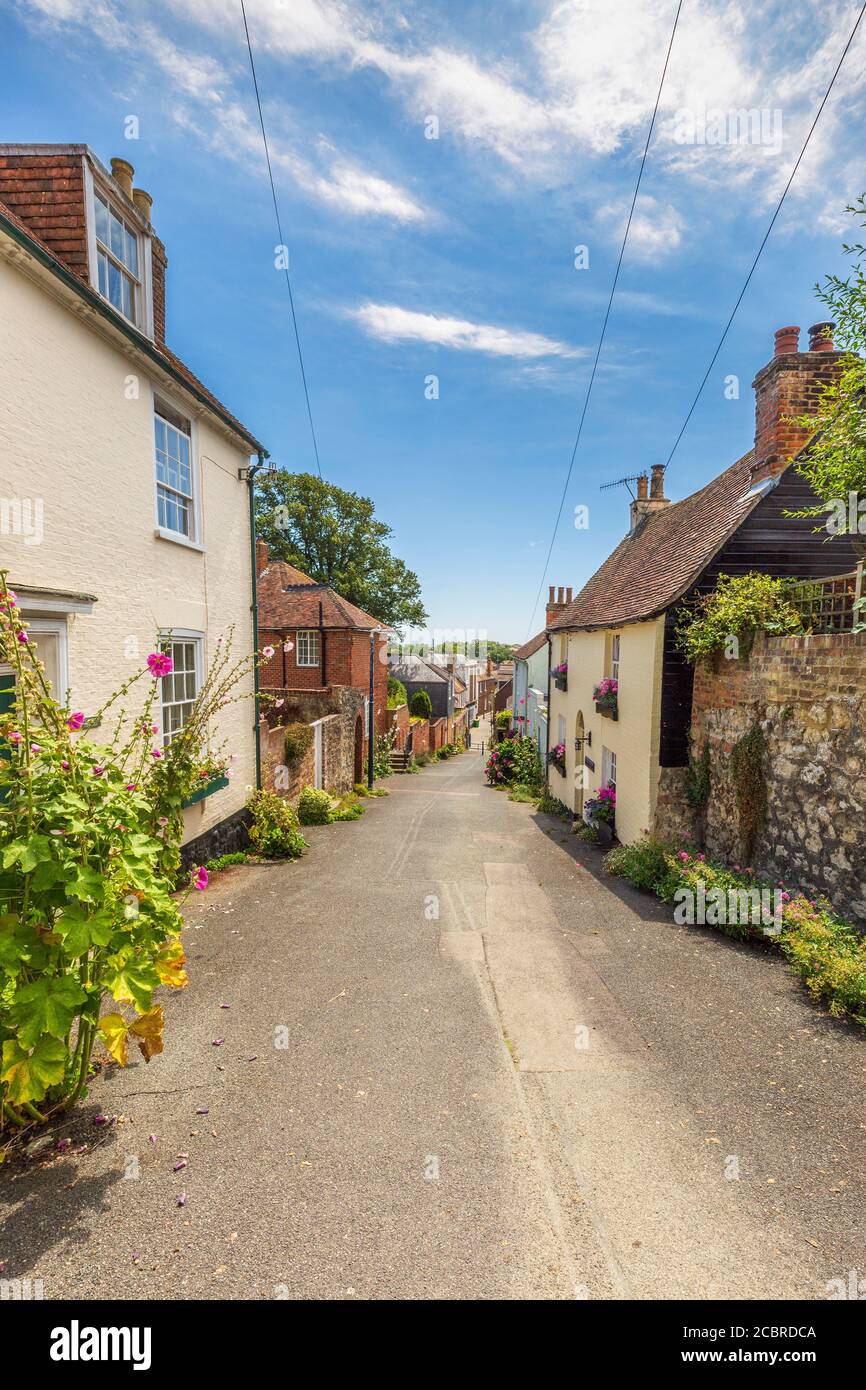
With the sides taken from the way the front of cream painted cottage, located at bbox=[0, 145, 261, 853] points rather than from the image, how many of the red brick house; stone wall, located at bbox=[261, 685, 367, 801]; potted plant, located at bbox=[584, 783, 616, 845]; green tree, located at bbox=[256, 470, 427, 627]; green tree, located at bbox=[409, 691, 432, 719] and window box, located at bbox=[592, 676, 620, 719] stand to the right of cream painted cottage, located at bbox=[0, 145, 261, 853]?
0

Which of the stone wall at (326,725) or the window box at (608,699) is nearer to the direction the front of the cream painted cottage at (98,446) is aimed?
the window box

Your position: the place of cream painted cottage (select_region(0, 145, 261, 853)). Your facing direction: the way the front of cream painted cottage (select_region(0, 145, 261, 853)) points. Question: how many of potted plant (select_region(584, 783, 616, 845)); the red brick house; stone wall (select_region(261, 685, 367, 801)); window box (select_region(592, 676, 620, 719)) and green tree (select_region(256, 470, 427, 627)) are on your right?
0

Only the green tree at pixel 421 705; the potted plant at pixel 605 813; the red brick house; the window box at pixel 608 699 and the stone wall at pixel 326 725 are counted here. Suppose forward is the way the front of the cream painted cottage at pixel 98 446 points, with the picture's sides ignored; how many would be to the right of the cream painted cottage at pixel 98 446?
0

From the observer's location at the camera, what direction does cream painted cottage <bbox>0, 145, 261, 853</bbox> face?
facing the viewer and to the right of the viewer

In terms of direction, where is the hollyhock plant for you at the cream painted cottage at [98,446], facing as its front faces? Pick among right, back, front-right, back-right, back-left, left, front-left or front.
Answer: front-right

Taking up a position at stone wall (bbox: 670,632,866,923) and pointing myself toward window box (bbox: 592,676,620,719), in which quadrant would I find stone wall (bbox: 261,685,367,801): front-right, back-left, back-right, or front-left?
front-left

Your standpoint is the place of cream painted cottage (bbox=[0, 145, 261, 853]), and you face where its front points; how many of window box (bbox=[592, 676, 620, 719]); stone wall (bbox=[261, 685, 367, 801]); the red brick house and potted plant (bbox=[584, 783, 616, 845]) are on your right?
0

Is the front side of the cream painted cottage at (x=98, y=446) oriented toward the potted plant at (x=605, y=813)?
no

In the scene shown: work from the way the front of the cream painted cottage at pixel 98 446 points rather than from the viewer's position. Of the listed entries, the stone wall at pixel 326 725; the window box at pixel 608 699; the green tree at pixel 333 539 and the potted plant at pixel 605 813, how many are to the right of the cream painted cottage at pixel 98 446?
0

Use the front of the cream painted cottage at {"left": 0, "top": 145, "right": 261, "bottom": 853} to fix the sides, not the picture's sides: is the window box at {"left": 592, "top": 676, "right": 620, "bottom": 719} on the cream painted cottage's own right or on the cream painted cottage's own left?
on the cream painted cottage's own left

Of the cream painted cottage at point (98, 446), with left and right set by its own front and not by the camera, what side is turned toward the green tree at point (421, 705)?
left

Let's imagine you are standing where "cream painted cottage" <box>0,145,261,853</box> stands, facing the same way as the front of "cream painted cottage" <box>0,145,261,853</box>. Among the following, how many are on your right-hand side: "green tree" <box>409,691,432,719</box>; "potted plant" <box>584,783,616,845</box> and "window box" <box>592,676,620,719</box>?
0

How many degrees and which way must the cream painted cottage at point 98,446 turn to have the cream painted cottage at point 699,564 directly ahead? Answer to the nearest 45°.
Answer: approximately 45° to its left
